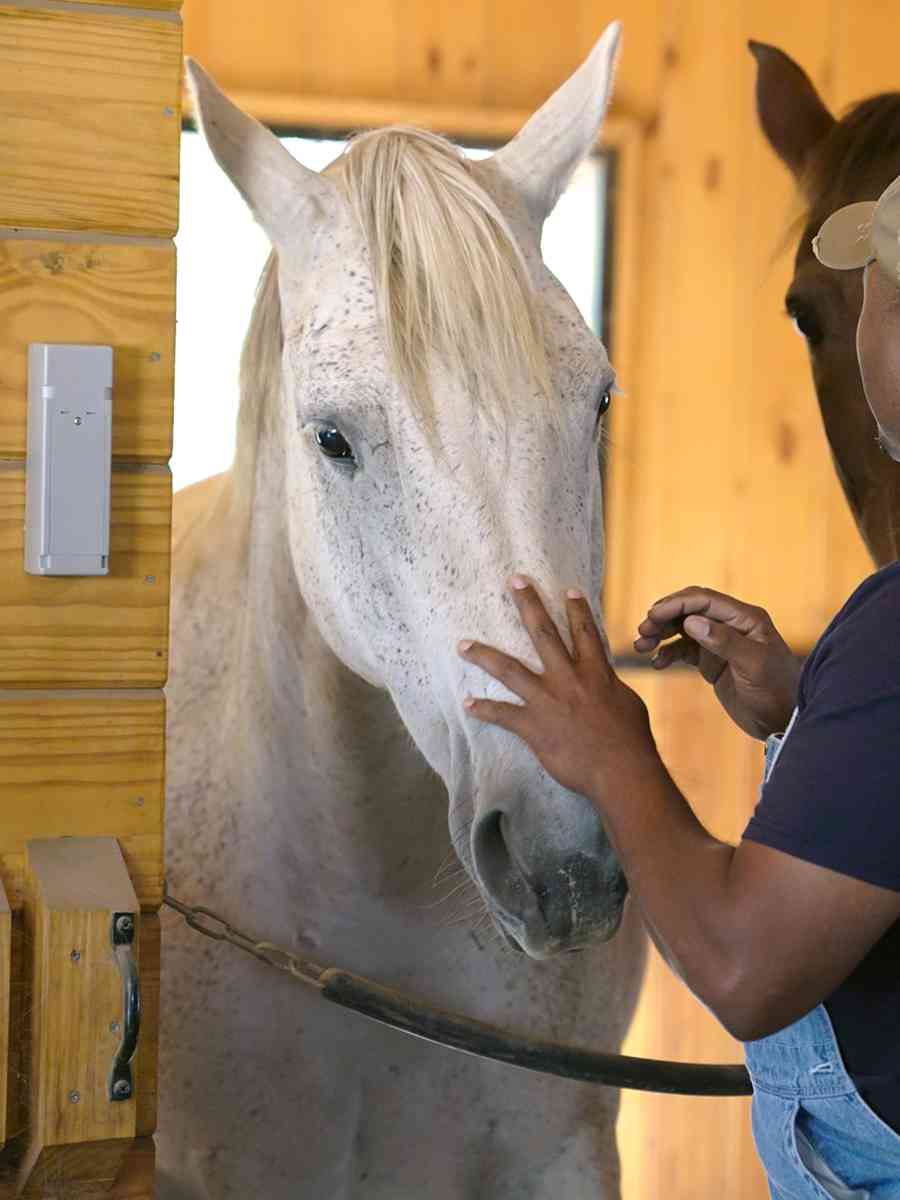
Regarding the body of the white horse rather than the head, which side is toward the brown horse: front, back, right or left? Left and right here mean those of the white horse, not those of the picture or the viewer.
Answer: left

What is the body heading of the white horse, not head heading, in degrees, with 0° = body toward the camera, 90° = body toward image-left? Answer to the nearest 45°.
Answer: approximately 315°
